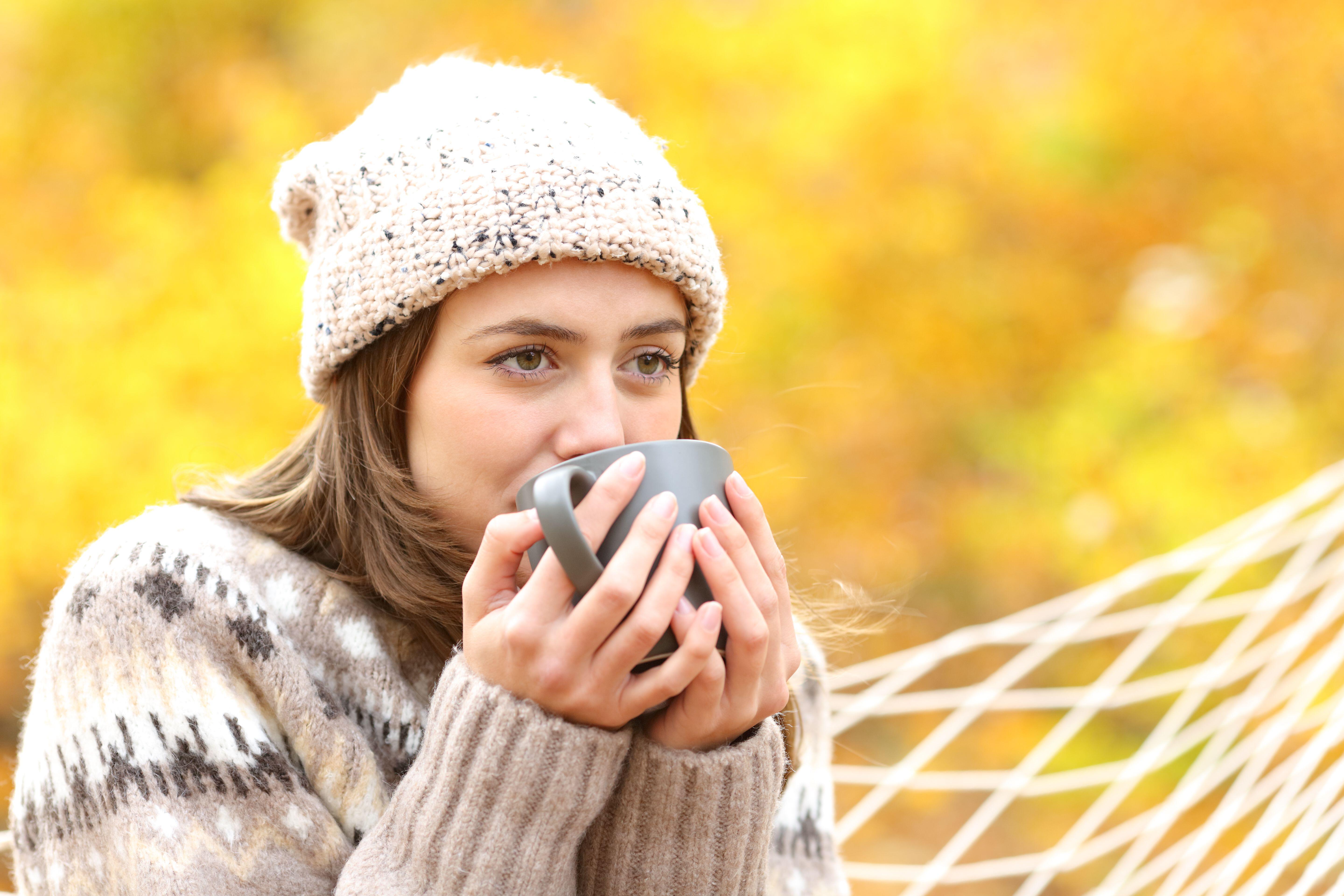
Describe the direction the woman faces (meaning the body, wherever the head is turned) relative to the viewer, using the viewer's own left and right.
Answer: facing the viewer and to the right of the viewer
